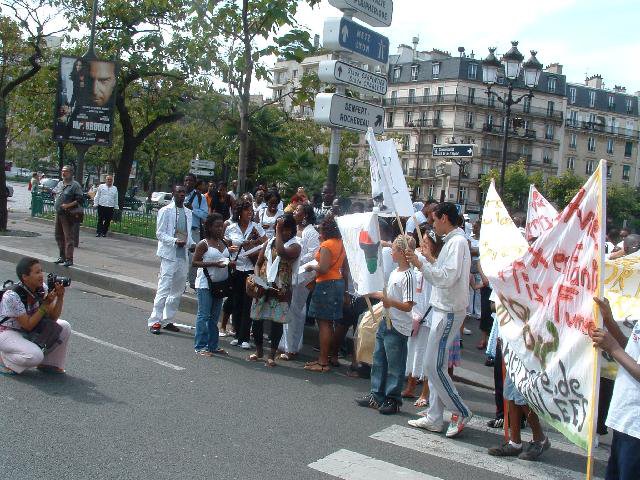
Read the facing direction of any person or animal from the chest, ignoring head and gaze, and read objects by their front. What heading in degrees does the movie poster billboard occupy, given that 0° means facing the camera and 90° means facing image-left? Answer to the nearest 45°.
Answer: approximately 0°

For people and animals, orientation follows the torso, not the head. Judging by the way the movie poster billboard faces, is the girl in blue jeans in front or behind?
in front

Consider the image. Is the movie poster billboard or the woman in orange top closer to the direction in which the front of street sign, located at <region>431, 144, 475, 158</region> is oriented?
the woman in orange top

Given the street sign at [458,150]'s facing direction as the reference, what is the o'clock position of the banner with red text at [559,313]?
The banner with red text is roughly at 12 o'clock from the street sign.

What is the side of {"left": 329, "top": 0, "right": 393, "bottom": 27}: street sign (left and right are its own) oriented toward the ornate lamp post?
left

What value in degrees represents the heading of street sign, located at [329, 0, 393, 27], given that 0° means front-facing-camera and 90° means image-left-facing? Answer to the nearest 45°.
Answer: approximately 315°
